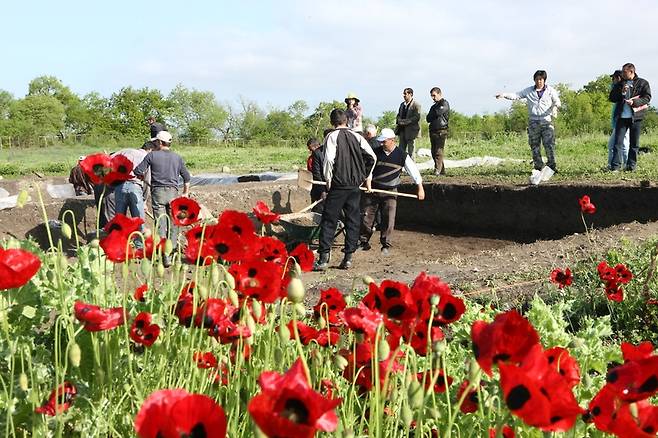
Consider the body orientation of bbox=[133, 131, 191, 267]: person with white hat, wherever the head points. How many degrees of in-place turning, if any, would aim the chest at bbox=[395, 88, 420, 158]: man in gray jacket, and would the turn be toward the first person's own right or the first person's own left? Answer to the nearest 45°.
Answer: approximately 90° to the first person's own right

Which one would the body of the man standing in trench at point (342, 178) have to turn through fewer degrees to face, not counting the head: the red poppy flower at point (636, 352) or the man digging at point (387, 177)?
the man digging

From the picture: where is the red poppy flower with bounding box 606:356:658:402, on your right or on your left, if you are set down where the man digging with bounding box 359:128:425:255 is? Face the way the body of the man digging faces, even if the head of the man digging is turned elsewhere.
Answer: on your left

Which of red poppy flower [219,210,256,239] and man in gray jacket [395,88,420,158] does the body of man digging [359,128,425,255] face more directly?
the red poppy flower

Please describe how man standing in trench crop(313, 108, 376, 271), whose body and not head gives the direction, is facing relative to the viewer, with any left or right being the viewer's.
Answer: facing away from the viewer

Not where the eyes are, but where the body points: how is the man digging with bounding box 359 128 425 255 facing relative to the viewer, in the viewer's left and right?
facing the viewer and to the left of the viewer

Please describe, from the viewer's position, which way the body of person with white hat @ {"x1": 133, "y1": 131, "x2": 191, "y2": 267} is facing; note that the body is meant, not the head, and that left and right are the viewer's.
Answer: facing away from the viewer and to the left of the viewer

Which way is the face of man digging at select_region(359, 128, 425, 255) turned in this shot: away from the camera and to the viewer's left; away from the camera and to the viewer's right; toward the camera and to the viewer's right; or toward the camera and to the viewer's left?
toward the camera and to the viewer's left

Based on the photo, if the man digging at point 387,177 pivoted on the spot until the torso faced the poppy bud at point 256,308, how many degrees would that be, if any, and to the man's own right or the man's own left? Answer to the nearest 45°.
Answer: approximately 45° to the man's own left

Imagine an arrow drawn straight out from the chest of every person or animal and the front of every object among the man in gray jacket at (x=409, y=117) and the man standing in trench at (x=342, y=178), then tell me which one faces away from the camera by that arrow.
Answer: the man standing in trench

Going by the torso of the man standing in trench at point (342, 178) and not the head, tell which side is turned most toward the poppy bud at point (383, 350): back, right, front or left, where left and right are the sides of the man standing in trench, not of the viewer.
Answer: back

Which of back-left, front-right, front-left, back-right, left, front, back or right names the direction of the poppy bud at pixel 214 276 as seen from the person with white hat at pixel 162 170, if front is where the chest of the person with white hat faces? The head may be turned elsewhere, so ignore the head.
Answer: back-left

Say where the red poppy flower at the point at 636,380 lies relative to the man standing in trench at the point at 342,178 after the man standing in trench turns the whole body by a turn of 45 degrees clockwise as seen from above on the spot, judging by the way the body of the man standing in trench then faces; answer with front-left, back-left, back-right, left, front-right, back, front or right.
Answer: back-right

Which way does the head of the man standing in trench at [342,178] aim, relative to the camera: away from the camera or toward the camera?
away from the camera

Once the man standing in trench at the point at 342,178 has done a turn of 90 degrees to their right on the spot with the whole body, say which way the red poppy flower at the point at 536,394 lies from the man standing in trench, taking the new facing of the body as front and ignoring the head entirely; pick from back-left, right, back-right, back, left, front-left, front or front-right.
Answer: right

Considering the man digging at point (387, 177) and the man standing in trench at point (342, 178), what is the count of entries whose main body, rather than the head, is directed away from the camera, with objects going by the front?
1

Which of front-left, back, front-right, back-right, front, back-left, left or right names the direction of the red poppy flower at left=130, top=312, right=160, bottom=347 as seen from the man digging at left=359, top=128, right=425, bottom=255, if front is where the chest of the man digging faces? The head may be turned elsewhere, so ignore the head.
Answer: front-left
